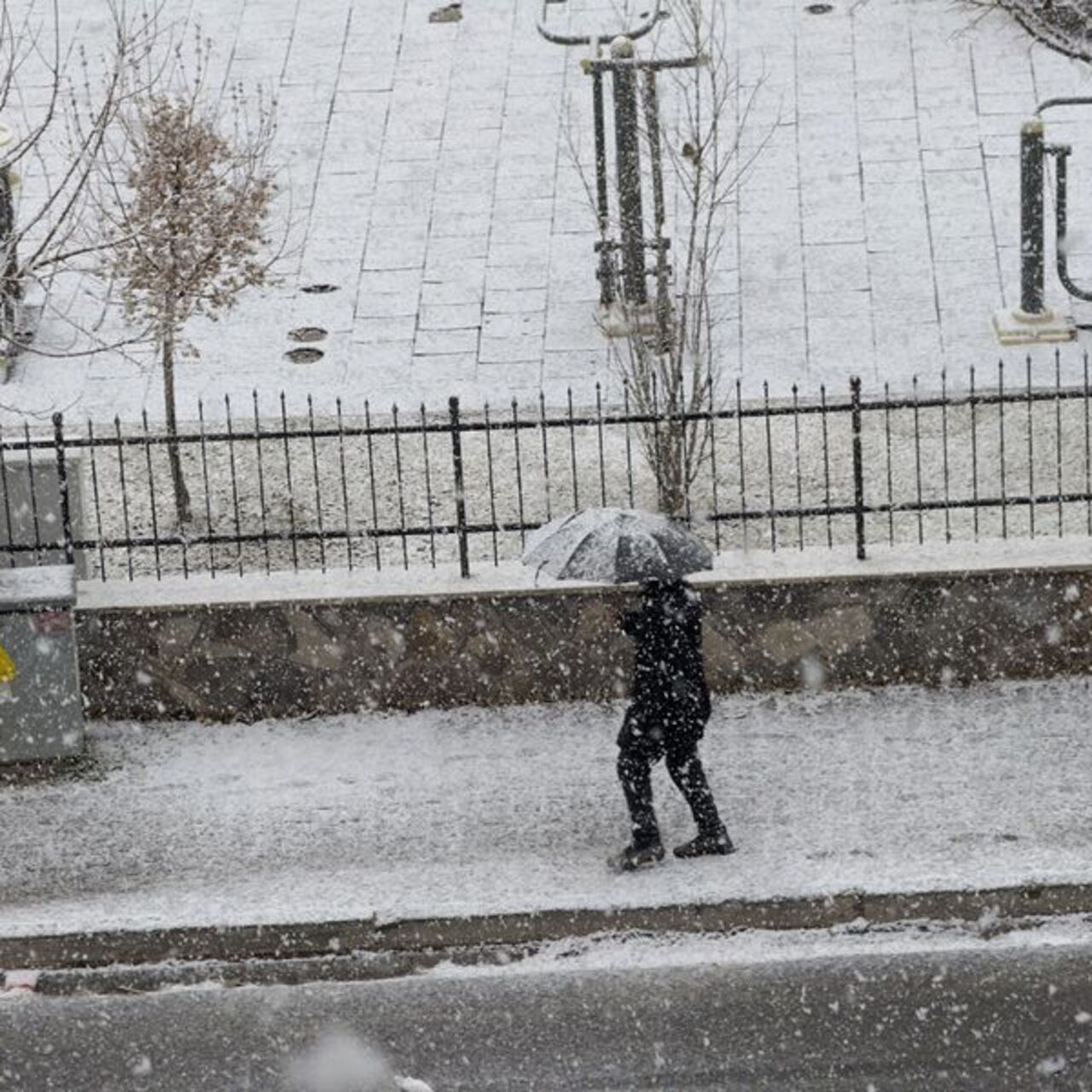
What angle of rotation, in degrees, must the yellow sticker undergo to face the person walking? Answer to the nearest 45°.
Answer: approximately 45° to its left

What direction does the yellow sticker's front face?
toward the camera

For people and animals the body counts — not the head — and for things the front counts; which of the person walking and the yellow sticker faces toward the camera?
the yellow sticker

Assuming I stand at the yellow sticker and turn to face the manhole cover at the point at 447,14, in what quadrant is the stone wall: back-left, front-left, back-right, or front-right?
front-right

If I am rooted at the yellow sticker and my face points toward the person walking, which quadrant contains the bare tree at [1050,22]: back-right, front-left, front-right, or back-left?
front-left

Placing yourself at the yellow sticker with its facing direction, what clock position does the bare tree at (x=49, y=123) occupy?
The bare tree is roughly at 6 o'clock from the yellow sticker.

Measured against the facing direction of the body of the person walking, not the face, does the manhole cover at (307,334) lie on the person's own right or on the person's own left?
on the person's own right

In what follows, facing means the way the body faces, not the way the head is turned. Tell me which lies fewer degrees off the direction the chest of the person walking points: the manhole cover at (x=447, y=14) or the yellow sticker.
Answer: the yellow sticker

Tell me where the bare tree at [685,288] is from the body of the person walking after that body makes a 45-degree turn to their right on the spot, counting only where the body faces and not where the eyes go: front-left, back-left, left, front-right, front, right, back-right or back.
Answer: front-right

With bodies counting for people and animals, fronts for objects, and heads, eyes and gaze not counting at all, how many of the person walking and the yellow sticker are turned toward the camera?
1

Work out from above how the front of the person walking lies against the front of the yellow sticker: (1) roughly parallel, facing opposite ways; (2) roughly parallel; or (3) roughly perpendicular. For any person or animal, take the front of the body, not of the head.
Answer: roughly perpendicular

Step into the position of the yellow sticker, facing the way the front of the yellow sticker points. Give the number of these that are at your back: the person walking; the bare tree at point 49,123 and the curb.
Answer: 1

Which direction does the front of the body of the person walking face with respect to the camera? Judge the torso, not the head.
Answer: to the viewer's left

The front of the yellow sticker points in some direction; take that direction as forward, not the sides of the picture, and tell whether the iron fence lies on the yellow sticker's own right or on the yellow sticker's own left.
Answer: on the yellow sticker's own left
